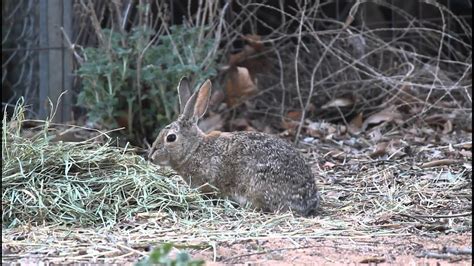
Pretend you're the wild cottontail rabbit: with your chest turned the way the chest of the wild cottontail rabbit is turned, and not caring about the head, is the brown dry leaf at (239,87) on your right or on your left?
on your right

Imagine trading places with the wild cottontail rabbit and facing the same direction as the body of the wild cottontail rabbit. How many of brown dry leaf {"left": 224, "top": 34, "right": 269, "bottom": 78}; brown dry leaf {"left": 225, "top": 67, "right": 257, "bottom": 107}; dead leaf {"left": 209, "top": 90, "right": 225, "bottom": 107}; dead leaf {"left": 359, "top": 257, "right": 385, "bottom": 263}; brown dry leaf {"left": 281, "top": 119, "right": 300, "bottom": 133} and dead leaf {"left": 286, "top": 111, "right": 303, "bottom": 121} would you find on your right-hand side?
5

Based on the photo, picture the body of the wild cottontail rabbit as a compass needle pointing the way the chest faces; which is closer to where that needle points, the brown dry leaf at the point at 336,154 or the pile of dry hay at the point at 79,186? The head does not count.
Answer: the pile of dry hay

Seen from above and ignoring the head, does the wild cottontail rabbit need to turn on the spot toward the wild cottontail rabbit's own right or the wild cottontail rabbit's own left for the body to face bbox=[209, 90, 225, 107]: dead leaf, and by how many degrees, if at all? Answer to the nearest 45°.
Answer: approximately 90° to the wild cottontail rabbit's own right

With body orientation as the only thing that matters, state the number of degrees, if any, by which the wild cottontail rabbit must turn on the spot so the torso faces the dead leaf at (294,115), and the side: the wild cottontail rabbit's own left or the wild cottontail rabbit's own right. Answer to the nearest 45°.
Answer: approximately 90° to the wild cottontail rabbit's own right

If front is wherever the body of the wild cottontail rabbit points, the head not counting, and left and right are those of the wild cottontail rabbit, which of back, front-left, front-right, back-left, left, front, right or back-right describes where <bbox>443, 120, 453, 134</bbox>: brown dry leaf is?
back-right

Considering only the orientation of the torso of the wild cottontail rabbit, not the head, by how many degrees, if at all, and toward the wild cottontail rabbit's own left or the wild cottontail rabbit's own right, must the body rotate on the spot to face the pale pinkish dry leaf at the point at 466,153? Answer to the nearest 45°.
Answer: approximately 135° to the wild cottontail rabbit's own right

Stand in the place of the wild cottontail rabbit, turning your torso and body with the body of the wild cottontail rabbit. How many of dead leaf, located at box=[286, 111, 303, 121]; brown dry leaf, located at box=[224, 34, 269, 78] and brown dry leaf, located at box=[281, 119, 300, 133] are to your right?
3

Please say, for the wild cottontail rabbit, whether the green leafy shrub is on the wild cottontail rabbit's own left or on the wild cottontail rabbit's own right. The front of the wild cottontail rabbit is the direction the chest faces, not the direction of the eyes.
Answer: on the wild cottontail rabbit's own right

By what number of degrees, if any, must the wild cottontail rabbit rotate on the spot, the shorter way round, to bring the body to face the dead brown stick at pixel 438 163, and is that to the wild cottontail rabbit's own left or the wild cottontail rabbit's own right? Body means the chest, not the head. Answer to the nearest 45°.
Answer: approximately 135° to the wild cottontail rabbit's own right

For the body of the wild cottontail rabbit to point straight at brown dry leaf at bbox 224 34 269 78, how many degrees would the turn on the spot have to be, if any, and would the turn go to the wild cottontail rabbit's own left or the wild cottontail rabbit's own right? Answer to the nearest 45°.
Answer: approximately 90° to the wild cottontail rabbit's own right

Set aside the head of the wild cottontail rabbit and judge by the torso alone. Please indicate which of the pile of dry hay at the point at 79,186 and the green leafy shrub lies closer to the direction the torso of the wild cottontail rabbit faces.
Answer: the pile of dry hay

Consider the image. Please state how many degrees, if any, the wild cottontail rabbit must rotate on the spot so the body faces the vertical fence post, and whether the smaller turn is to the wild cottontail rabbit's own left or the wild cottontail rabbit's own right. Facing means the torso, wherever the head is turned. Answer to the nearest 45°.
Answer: approximately 45° to the wild cottontail rabbit's own right

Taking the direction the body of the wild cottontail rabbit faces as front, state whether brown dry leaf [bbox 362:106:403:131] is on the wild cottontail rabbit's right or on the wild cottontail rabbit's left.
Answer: on the wild cottontail rabbit's right

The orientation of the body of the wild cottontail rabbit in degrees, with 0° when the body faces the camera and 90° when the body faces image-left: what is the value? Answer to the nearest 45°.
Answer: approximately 90°
